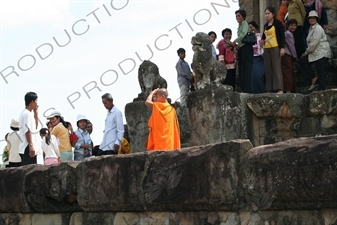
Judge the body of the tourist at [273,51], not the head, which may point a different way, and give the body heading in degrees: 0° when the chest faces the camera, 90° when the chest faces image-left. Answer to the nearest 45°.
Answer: approximately 45°

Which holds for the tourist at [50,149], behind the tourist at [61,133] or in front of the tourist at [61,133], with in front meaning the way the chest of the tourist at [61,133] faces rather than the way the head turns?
in front

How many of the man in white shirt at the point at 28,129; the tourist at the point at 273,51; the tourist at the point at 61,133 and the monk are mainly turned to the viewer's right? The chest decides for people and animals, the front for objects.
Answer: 1

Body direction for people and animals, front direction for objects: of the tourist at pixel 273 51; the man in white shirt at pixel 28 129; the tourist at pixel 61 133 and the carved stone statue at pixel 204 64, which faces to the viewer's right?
the man in white shirt

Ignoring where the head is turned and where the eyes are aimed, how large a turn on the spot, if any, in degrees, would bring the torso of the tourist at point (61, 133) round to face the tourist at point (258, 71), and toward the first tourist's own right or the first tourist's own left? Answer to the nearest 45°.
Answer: approximately 135° to the first tourist's own left

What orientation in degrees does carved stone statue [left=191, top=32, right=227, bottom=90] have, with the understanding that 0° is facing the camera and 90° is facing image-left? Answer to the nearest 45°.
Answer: approximately 45°

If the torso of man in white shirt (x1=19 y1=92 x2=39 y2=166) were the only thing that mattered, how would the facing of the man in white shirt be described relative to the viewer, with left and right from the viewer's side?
facing to the right of the viewer

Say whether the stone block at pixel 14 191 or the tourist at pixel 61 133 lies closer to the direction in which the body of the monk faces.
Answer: the tourist
